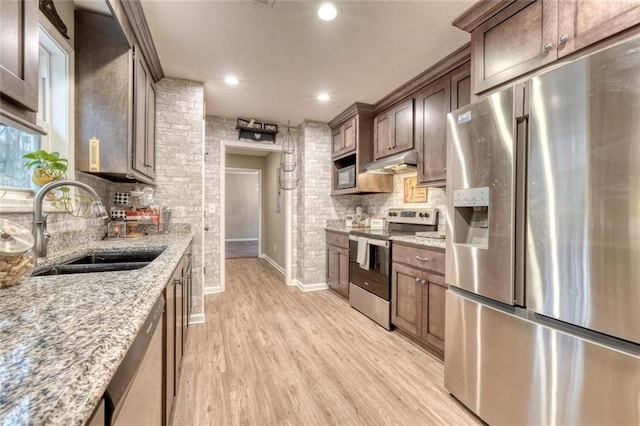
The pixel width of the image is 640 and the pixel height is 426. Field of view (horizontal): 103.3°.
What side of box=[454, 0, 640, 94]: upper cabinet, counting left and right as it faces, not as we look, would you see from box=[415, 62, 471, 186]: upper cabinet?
right

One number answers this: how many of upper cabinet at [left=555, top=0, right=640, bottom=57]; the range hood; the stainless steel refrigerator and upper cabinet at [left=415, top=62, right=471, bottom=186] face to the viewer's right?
0

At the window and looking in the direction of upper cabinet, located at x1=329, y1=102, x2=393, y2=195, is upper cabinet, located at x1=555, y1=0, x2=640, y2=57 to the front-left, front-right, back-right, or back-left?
front-right

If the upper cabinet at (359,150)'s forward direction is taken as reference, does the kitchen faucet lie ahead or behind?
ahead

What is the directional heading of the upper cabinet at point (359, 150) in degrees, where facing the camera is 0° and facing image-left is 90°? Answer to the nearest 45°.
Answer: approximately 45°

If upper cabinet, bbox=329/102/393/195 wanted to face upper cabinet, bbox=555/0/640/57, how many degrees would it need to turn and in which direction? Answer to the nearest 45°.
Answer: approximately 90° to its left

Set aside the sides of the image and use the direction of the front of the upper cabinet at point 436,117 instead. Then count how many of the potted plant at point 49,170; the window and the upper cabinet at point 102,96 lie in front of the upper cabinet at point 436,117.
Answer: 3

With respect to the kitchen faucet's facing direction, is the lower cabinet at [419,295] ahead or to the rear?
ahead

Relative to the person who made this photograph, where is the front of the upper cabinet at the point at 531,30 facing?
facing the viewer and to the left of the viewer

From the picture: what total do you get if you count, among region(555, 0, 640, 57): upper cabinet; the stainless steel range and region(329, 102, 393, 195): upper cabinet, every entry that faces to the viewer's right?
0

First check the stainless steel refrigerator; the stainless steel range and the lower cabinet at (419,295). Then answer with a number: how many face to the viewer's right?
0

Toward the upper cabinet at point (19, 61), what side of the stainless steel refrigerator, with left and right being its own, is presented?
front

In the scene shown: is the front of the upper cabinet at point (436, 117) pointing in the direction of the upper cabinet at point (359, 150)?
no

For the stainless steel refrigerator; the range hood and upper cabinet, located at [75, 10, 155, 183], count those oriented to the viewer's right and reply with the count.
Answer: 1

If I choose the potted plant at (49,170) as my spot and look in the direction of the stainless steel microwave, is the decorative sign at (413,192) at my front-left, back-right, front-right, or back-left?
front-right
